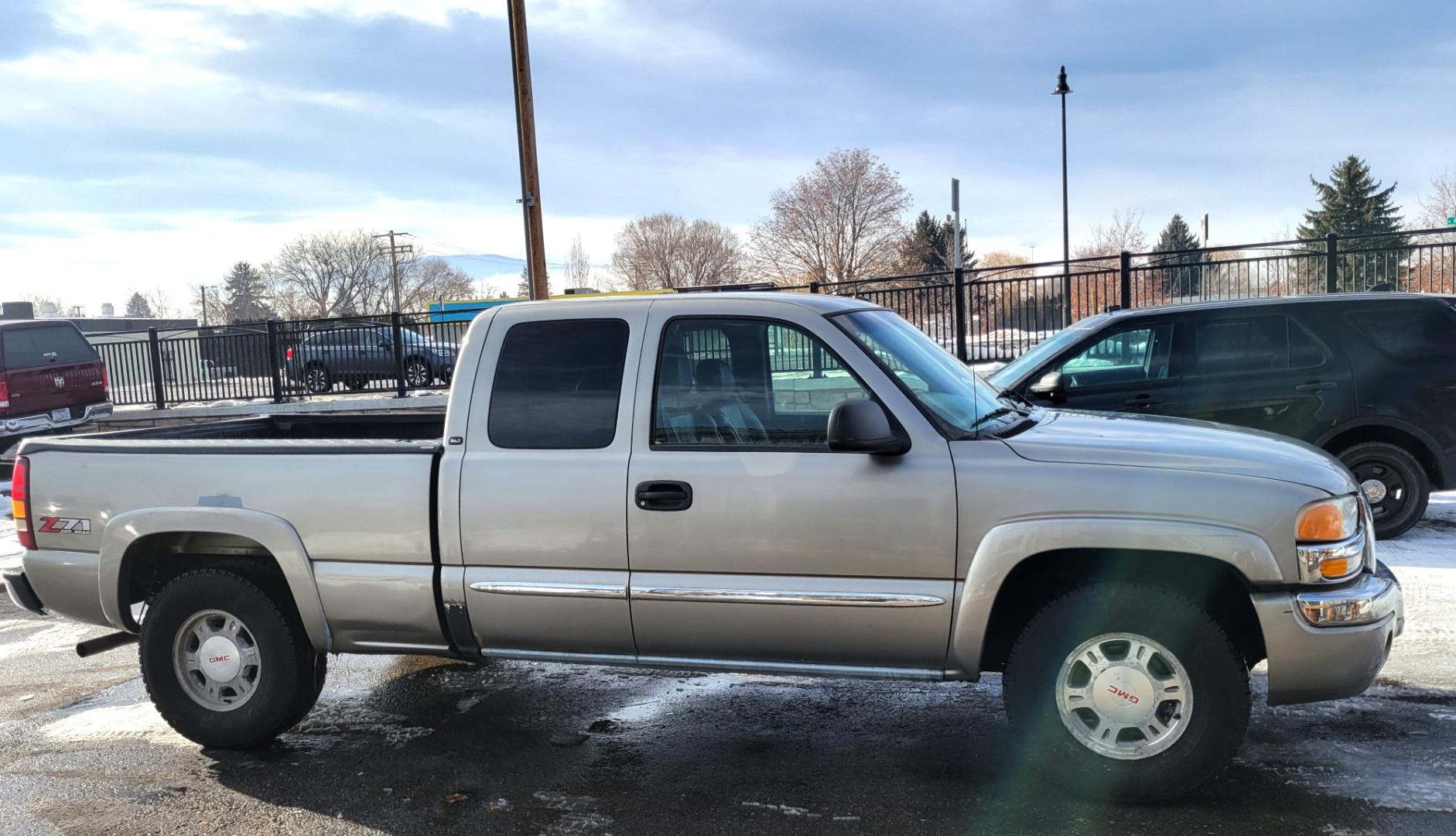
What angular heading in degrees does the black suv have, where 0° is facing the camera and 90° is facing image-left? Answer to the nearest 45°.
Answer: approximately 90°

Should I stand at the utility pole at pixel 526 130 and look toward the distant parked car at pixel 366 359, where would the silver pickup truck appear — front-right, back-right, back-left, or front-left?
back-left

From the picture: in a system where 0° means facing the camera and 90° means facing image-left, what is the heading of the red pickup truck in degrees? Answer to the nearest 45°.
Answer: approximately 135°

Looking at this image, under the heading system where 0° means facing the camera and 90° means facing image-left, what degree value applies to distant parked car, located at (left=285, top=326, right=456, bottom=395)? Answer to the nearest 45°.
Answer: approximately 270°

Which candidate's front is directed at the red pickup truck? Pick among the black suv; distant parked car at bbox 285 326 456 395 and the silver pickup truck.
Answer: the black suv

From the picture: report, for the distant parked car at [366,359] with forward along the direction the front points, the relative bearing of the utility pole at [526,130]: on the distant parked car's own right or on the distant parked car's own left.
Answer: on the distant parked car's own right

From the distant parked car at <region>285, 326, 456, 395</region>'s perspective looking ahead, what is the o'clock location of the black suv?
The black suv is roughly at 2 o'clock from the distant parked car.

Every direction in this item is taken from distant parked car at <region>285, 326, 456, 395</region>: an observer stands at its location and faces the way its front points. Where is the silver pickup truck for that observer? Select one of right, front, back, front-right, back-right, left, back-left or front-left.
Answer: right

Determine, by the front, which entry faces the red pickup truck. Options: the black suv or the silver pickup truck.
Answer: the black suv

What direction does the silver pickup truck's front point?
to the viewer's right

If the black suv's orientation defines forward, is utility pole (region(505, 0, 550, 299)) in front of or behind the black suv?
in front
